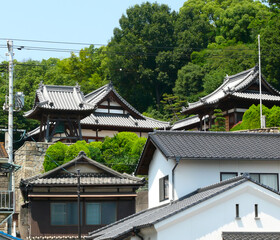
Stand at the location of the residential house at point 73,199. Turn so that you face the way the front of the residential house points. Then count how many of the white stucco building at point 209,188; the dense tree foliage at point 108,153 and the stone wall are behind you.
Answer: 2

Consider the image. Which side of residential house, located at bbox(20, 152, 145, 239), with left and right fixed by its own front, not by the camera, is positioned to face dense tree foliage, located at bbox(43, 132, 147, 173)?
back

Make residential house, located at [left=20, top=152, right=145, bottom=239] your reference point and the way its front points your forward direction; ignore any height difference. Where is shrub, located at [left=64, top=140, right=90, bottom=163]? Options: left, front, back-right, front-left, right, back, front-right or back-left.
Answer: back

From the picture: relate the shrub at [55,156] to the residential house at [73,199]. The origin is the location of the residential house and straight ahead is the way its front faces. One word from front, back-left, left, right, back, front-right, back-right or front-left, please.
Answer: back

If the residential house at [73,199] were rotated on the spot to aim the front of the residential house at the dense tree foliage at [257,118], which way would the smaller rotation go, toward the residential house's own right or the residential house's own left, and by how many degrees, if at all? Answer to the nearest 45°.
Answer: approximately 135° to the residential house's own left

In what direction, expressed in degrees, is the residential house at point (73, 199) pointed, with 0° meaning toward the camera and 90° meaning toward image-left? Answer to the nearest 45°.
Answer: approximately 0°

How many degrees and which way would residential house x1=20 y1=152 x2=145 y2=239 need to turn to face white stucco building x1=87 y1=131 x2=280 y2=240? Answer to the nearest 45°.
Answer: approximately 45° to its left

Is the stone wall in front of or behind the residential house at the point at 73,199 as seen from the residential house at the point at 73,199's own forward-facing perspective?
behind

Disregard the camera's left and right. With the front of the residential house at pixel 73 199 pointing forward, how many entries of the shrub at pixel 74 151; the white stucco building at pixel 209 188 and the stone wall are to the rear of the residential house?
2

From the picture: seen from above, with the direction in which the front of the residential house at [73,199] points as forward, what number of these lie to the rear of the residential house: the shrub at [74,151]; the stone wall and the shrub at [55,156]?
3

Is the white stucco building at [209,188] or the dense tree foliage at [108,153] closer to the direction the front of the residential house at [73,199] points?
the white stucco building
